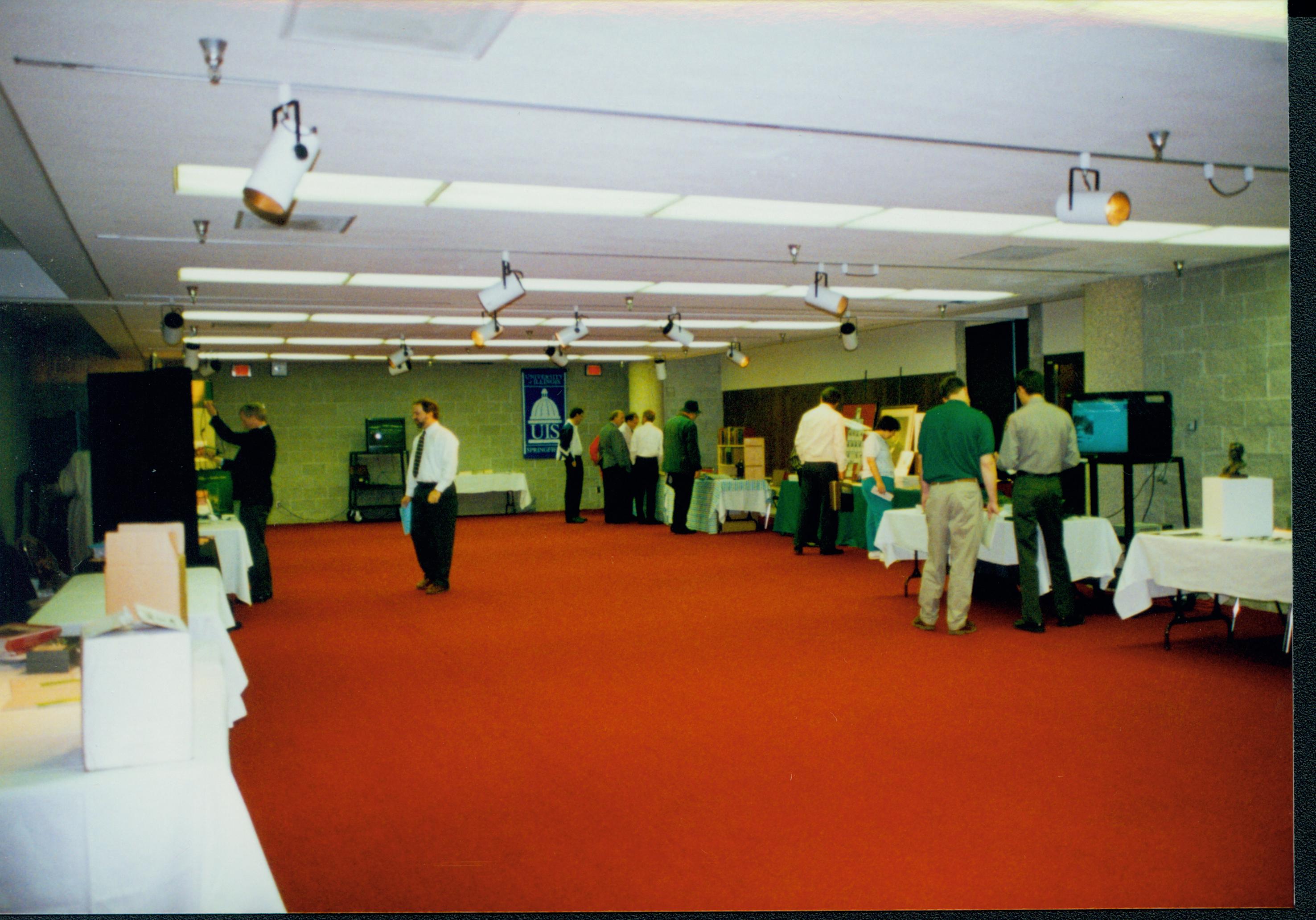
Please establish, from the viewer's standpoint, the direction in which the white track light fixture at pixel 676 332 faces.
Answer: facing to the right of the viewer

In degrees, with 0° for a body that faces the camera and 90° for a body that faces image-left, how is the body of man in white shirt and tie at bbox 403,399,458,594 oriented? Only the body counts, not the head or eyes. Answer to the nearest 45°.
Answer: approximately 45°

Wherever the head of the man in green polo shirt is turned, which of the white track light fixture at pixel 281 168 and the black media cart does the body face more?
the black media cart

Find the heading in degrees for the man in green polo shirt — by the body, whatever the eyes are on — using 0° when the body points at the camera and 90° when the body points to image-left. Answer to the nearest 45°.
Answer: approximately 180°

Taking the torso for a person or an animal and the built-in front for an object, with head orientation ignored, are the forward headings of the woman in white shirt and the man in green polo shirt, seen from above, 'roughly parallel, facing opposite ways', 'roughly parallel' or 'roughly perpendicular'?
roughly perpendicular

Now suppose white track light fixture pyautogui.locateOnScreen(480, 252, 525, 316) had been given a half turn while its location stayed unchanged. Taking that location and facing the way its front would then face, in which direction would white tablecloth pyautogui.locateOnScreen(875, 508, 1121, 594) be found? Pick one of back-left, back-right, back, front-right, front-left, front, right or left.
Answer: front

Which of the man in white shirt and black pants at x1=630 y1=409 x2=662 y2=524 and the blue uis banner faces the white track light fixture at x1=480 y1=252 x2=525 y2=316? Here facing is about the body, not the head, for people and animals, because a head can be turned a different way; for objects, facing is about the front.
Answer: the blue uis banner
